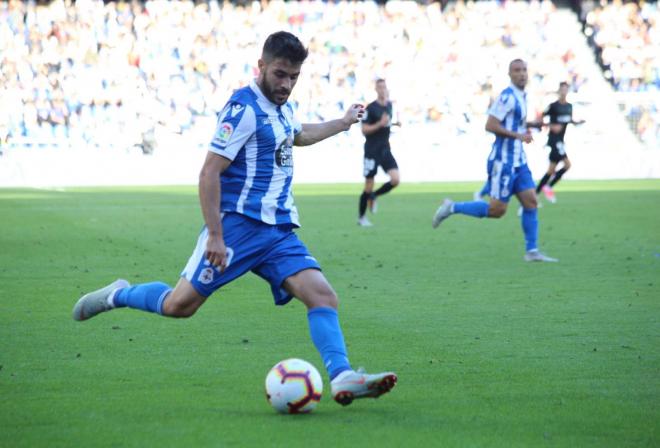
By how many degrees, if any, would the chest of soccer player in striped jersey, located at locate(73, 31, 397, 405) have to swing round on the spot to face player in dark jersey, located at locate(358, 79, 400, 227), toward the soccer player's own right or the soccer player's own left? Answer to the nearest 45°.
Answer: approximately 135° to the soccer player's own left

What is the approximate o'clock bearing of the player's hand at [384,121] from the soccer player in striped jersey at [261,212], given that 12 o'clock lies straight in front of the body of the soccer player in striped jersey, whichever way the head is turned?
The player's hand is roughly at 8 o'clock from the soccer player in striped jersey.

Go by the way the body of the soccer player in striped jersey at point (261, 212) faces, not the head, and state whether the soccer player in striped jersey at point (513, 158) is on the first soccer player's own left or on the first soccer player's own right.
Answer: on the first soccer player's own left

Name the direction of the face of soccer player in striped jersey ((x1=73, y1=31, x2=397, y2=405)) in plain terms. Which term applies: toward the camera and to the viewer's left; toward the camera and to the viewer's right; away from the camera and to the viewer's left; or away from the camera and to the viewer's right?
toward the camera and to the viewer's right

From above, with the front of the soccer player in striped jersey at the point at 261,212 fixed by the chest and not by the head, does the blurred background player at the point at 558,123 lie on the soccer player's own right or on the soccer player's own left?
on the soccer player's own left

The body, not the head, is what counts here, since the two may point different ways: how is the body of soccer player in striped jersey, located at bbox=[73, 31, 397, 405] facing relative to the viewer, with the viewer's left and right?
facing the viewer and to the right of the viewer
